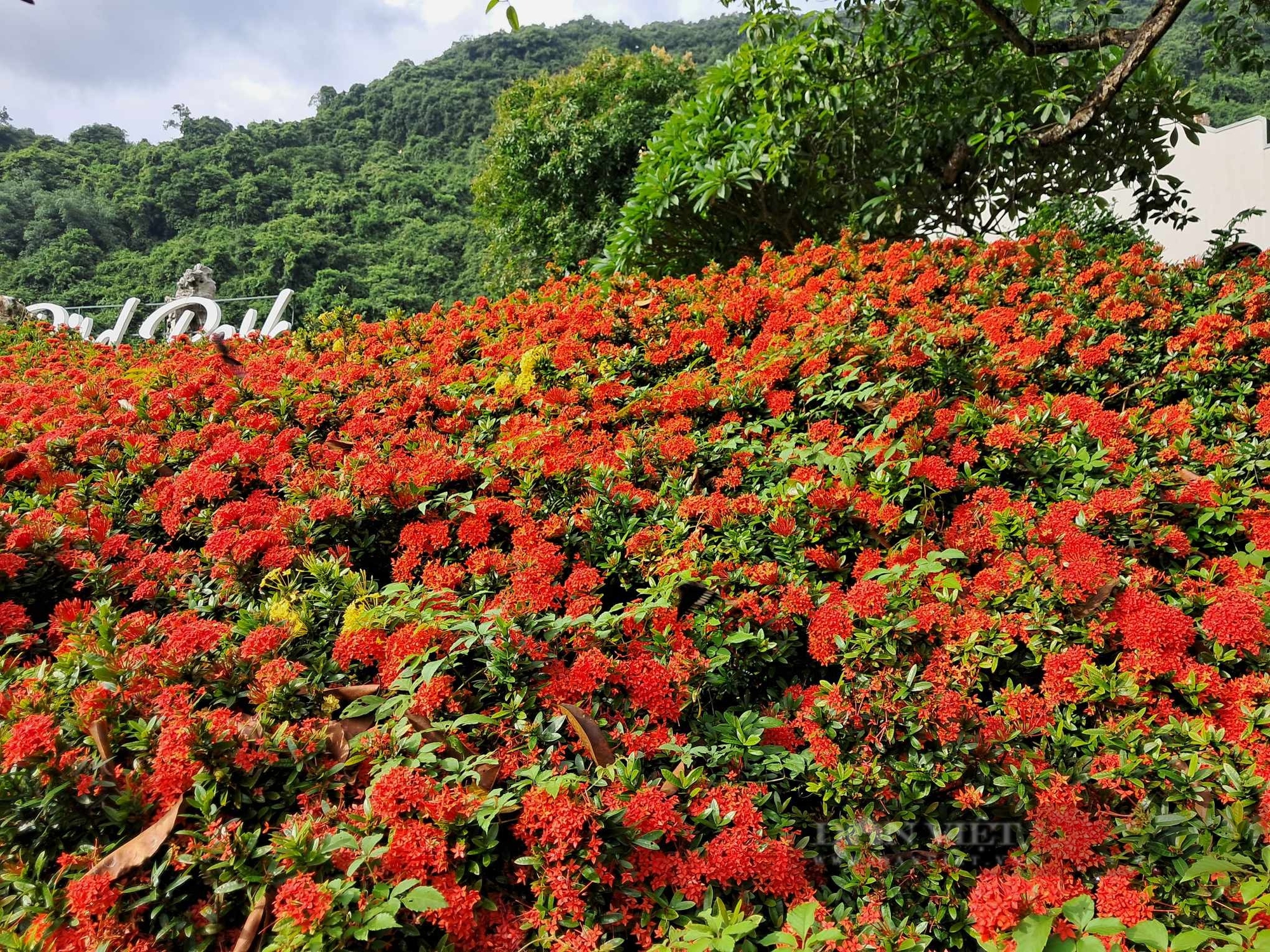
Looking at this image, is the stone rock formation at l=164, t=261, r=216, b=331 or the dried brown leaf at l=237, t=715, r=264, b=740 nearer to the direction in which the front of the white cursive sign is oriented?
the dried brown leaf

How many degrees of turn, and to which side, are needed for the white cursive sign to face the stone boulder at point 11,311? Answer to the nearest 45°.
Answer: approximately 45° to its right

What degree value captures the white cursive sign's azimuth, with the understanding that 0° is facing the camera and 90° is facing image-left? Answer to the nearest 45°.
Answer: approximately 0°

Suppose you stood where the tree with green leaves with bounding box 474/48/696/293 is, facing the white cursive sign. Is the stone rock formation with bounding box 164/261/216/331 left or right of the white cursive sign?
right

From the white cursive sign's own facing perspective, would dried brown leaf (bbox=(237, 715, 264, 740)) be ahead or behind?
ahead

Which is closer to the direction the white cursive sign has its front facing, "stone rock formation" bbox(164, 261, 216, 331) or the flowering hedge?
the flowering hedge

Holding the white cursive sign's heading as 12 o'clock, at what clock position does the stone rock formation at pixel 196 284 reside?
The stone rock formation is roughly at 6 o'clock from the white cursive sign.

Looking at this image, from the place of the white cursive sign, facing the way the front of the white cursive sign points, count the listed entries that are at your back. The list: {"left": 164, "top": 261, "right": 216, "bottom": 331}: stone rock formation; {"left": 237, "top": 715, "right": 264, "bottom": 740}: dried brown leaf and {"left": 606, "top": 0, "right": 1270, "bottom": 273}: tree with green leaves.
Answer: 1

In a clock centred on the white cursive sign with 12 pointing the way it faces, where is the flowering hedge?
The flowering hedge is roughly at 12 o'clock from the white cursive sign.

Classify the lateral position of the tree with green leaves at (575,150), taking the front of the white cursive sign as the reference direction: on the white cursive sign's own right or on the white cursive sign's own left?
on the white cursive sign's own left

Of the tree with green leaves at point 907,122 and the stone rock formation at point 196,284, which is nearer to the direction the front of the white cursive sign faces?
the tree with green leaves
